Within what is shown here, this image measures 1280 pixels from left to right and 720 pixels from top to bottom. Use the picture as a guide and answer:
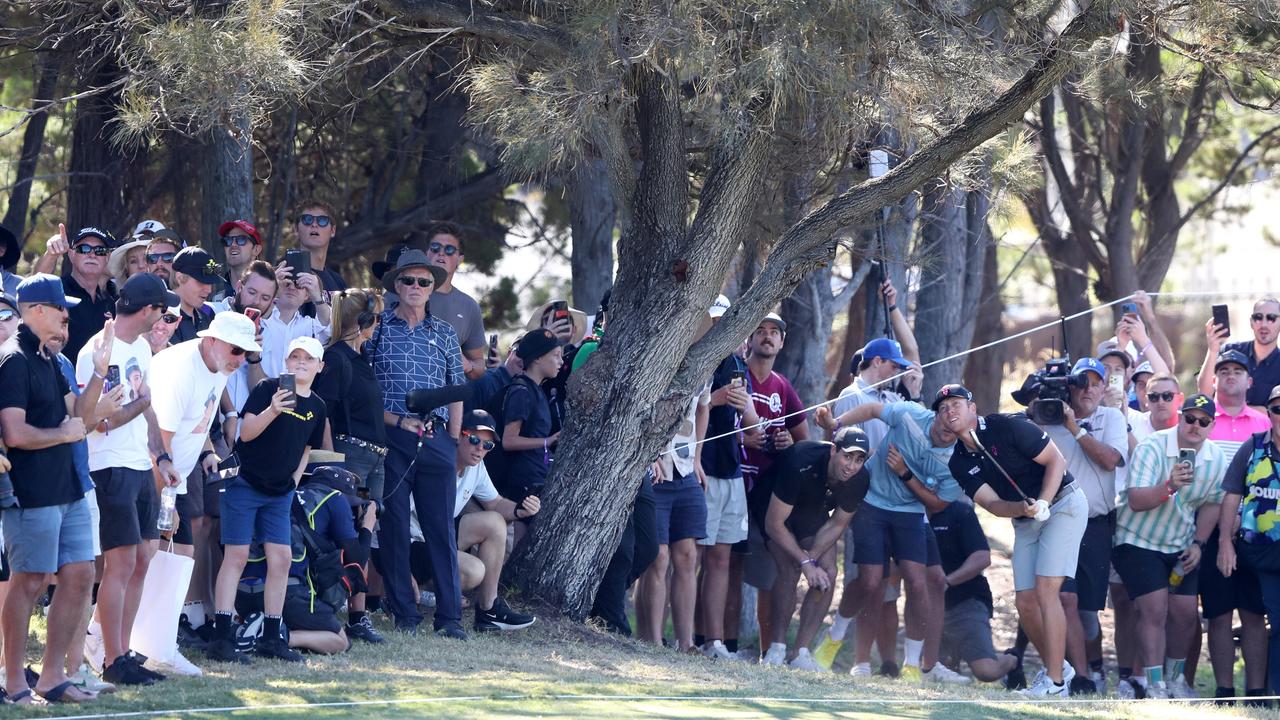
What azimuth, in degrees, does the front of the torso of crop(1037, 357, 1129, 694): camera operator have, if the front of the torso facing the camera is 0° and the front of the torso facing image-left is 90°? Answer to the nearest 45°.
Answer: approximately 45°

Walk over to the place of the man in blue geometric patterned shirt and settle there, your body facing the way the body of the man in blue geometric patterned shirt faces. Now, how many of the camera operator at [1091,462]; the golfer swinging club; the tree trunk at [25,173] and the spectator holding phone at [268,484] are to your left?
2

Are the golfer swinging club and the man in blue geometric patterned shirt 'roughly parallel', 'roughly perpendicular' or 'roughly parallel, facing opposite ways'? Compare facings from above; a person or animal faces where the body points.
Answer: roughly parallel

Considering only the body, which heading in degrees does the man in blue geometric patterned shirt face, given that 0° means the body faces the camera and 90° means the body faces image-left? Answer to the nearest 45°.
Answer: approximately 0°

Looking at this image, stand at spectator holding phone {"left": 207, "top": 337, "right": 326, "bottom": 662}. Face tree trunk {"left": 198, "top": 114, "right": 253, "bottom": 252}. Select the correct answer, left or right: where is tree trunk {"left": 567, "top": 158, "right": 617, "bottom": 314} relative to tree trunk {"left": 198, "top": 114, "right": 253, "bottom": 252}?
right

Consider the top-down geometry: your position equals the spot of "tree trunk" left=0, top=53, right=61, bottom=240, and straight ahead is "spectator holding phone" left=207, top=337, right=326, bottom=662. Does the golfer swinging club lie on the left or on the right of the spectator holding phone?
left
